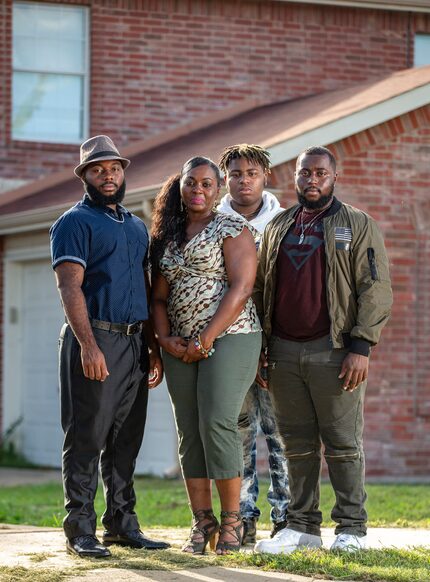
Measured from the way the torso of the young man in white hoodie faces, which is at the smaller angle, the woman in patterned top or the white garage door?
the woman in patterned top

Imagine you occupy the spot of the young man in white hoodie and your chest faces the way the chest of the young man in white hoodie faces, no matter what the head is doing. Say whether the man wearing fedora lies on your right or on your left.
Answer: on your right

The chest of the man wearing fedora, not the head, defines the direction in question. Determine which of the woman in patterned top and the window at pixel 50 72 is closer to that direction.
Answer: the woman in patterned top

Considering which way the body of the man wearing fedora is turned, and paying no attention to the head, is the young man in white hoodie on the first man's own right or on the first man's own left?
on the first man's own left

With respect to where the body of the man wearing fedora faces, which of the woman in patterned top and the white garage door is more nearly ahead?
the woman in patterned top

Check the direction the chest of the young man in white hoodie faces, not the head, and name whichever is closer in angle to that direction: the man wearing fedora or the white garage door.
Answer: the man wearing fedora

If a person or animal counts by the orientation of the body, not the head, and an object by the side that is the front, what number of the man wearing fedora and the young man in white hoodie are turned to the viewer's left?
0

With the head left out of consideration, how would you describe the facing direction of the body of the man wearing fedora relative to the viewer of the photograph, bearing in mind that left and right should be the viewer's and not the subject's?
facing the viewer and to the right of the viewer

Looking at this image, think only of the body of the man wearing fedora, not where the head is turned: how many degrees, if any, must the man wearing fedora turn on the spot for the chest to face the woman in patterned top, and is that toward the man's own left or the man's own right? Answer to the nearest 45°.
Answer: approximately 45° to the man's own left

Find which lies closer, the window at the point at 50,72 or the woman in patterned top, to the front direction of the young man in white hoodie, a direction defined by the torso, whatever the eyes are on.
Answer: the woman in patterned top

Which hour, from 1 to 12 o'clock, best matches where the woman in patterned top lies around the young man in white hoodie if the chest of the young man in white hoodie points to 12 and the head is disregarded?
The woman in patterned top is roughly at 1 o'clock from the young man in white hoodie.

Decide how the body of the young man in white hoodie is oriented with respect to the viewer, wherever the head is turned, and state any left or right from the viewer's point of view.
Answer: facing the viewer

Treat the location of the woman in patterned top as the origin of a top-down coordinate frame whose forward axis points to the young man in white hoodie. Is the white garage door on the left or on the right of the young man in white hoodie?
left

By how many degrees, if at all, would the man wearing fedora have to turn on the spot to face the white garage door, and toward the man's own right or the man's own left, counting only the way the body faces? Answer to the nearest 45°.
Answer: approximately 135° to the man's own left
